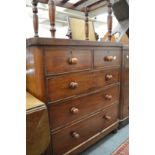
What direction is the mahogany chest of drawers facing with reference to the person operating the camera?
facing the viewer and to the right of the viewer
